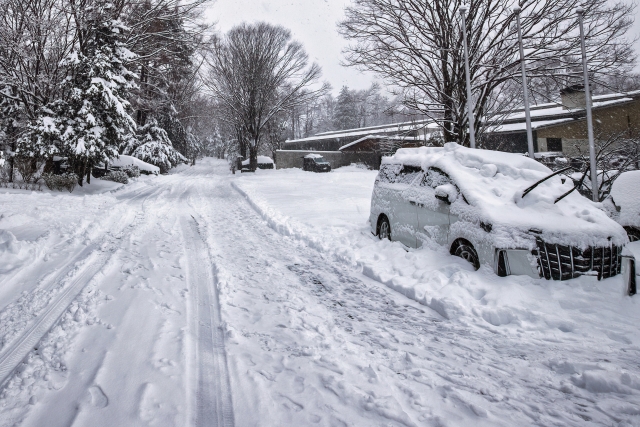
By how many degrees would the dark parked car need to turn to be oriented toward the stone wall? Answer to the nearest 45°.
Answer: approximately 135° to its left

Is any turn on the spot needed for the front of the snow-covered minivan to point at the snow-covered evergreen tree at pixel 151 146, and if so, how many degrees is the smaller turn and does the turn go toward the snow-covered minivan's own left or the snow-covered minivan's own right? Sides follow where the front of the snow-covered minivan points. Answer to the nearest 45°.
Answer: approximately 180°

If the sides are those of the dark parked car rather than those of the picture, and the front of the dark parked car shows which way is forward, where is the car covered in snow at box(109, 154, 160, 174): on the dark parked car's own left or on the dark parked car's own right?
on the dark parked car's own right

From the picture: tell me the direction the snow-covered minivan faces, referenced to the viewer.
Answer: facing the viewer and to the right of the viewer

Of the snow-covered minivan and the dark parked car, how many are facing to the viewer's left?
0

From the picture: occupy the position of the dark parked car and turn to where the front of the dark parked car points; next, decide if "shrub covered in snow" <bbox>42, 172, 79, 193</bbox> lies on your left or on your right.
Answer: on your right
